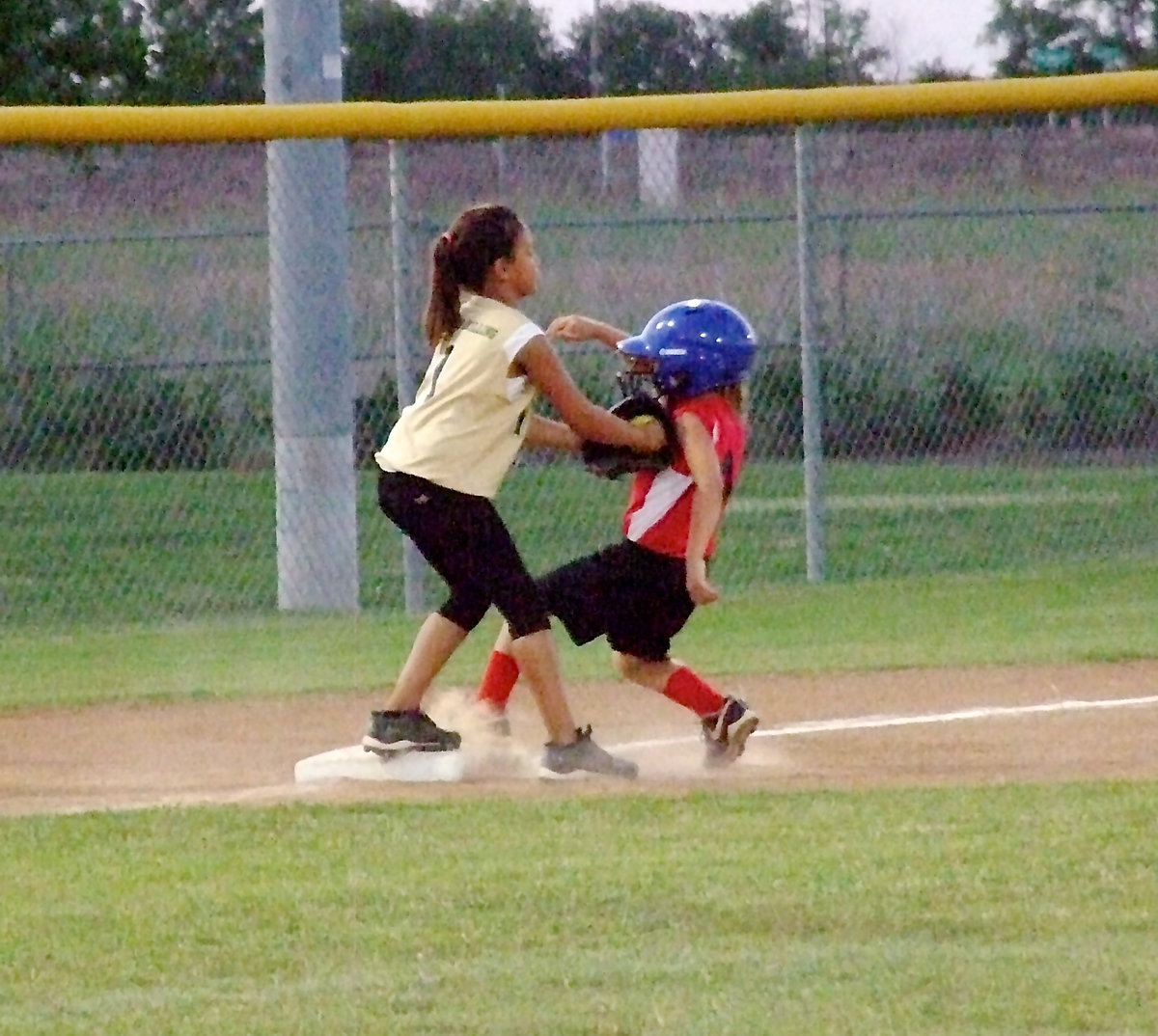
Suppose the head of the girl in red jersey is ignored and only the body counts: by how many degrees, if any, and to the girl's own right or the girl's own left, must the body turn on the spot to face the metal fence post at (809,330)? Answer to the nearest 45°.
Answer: approximately 90° to the girl's own right

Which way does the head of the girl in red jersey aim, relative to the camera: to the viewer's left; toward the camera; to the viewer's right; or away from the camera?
to the viewer's left

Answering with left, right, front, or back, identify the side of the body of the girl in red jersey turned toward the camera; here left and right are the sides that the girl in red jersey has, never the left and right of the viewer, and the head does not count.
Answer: left

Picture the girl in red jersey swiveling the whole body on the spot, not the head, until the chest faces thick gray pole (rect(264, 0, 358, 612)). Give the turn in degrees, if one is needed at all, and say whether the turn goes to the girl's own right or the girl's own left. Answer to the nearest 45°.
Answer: approximately 90° to the girl's own right

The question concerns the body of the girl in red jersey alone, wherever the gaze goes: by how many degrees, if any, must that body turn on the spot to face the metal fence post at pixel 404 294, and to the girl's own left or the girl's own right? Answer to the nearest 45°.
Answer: approximately 90° to the girl's own right

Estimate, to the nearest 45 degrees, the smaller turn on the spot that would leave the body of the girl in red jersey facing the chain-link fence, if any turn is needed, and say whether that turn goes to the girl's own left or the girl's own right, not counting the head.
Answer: approximately 90° to the girl's own right

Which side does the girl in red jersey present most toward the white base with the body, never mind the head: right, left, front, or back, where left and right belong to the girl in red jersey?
front
